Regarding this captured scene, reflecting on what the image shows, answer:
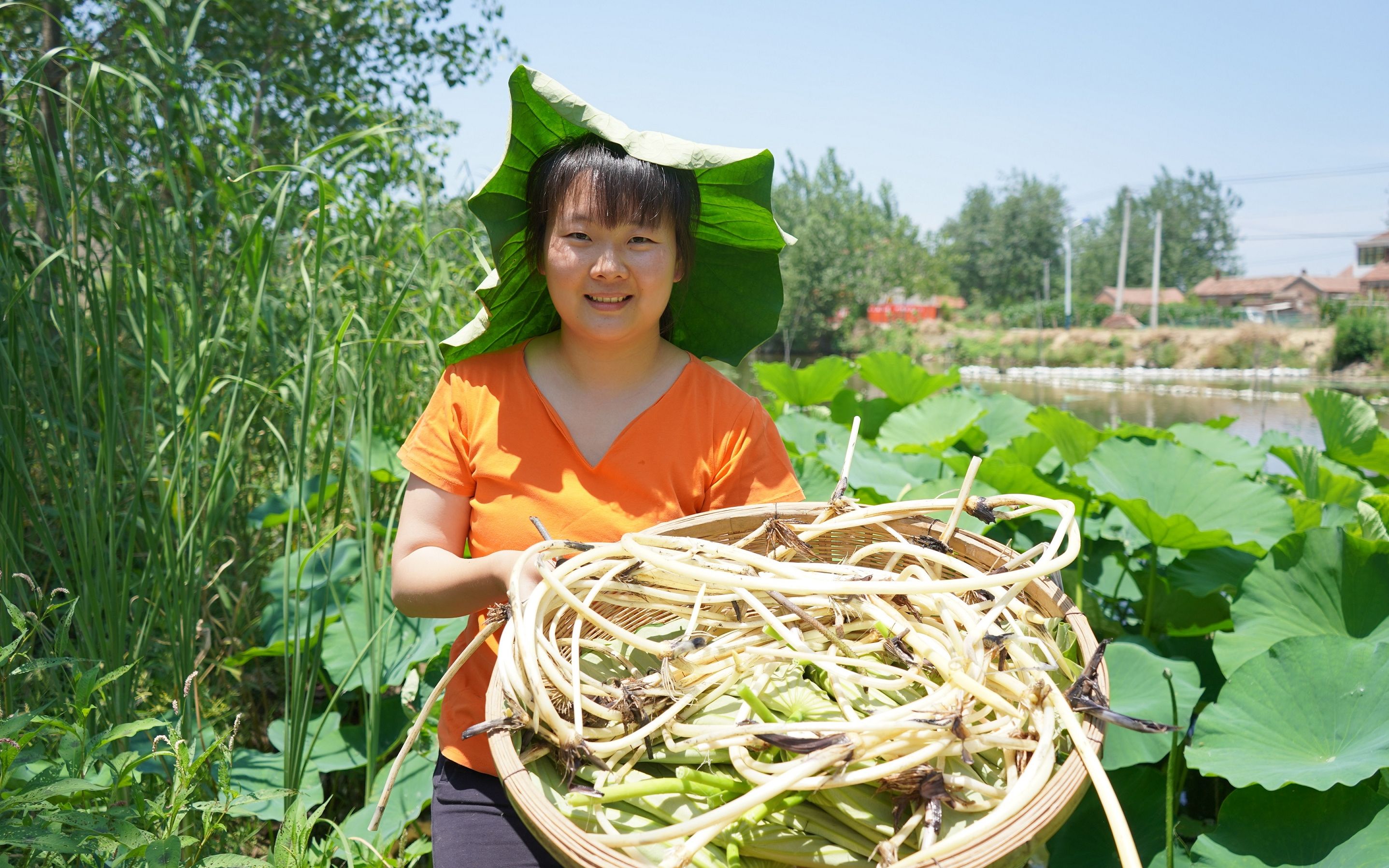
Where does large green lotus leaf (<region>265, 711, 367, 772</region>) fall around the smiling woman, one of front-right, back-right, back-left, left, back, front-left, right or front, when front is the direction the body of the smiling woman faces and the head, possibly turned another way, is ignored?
back-right

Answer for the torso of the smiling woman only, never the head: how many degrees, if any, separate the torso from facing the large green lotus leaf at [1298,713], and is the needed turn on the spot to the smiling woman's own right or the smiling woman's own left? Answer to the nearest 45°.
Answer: approximately 90° to the smiling woman's own left

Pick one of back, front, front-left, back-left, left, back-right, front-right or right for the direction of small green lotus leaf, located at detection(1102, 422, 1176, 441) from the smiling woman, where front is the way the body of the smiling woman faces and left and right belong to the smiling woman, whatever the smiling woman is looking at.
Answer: back-left

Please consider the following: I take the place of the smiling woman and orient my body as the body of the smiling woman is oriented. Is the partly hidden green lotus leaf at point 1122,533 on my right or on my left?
on my left

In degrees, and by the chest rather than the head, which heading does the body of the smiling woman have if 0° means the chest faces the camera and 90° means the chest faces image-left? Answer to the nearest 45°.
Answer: approximately 0°

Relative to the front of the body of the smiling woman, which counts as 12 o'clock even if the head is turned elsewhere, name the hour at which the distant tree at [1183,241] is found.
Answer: The distant tree is roughly at 7 o'clock from the smiling woman.

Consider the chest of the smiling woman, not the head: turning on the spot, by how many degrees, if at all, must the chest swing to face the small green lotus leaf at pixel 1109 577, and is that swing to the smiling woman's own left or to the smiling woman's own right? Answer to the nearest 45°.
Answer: approximately 135° to the smiling woman's own left

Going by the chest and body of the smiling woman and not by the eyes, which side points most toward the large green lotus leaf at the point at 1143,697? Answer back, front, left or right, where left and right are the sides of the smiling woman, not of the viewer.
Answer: left

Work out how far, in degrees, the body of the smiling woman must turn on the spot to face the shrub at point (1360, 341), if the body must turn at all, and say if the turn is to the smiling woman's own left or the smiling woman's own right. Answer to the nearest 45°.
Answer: approximately 135° to the smiling woman's own left

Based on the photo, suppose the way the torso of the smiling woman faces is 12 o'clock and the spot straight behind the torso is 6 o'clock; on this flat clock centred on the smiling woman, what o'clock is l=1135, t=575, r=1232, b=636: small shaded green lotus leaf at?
The small shaded green lotus leaf is roughly at 8 o'clock from the smiling woman.

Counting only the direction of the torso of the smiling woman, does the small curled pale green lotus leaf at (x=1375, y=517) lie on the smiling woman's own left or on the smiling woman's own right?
on the smiling woman's own left

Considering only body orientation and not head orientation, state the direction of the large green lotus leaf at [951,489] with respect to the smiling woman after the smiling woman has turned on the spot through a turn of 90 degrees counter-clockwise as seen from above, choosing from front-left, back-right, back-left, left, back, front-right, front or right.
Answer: front-left

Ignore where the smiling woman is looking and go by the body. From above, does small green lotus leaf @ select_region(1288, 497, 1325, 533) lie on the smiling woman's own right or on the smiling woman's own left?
on the smiling woman's own left

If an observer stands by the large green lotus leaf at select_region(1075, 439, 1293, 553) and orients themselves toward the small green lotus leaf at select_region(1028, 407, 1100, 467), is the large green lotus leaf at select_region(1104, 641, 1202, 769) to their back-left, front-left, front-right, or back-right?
back-left

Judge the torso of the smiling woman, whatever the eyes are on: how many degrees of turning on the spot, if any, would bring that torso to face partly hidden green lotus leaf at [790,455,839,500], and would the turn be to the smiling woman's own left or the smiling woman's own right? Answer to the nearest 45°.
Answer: approximately 135° to the smiling woman's own left
